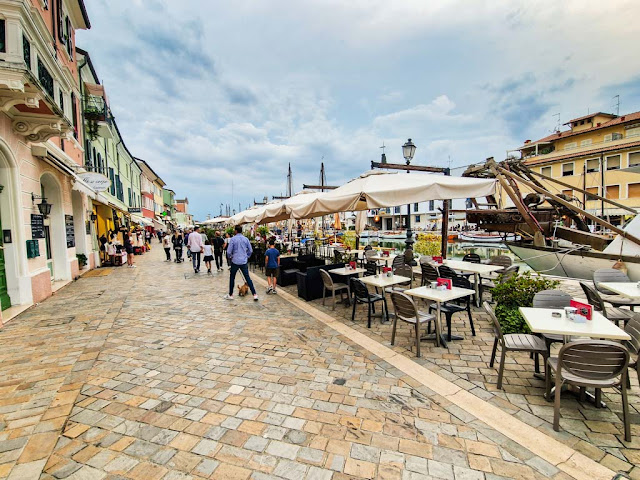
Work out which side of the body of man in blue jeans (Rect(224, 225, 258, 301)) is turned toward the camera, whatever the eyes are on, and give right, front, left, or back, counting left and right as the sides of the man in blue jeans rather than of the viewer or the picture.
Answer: back

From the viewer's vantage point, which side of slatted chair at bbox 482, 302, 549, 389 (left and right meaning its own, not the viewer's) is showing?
right

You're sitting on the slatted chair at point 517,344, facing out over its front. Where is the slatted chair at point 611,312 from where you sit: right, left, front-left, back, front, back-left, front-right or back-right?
front-left

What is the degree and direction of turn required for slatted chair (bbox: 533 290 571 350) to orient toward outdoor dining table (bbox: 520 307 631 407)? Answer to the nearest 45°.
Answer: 0° — it already faces it

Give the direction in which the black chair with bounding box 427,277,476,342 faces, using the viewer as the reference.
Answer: facing the viewer and to the left of the viewer

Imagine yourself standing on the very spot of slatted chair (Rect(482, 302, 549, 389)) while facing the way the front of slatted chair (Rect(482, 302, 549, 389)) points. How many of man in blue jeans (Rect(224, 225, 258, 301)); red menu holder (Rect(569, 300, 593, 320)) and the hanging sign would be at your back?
2

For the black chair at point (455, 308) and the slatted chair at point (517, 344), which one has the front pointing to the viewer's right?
the slatted chair

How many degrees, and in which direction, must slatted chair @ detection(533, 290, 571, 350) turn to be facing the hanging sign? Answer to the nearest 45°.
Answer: approximately 90° to its right

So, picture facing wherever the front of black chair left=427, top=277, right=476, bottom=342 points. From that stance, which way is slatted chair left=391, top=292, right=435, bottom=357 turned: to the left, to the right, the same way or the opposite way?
the opposite way

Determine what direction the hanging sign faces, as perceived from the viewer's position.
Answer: facing the viewer

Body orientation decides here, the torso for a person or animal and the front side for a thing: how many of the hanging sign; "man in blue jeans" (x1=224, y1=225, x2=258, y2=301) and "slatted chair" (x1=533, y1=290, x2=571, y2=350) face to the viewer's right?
0

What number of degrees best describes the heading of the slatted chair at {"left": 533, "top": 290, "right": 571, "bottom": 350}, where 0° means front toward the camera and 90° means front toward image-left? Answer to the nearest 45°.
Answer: approximately 0°

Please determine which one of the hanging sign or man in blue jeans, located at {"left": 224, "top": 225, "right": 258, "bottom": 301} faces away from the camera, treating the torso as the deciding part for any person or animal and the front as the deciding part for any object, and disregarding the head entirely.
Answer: the man in blue jeans

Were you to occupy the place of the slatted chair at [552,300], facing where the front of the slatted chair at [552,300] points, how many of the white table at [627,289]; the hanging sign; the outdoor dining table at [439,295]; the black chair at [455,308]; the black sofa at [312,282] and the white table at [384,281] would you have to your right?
5

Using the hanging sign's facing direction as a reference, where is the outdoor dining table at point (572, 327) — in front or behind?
in front

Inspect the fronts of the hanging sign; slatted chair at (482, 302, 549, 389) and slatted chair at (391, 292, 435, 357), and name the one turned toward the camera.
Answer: the hanging sign

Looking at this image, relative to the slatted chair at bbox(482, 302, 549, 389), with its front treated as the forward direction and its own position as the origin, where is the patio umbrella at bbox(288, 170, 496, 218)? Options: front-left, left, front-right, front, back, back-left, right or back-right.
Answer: back-left

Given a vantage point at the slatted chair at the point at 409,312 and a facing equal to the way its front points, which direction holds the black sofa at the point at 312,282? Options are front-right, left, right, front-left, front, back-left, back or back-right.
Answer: left

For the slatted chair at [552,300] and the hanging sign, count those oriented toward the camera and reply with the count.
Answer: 2
